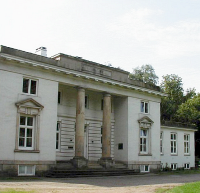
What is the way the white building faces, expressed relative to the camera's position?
facing the viewer and to the right of the viewer
